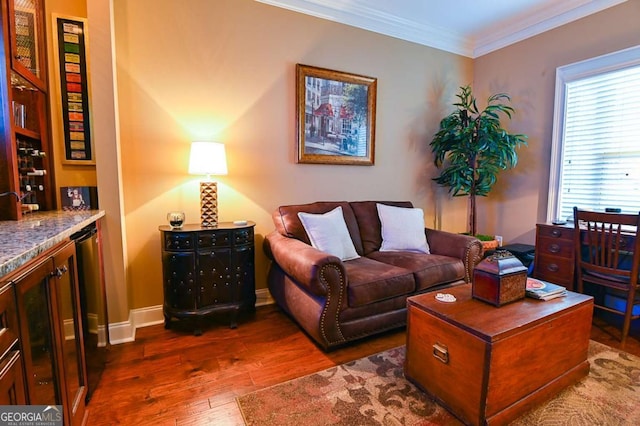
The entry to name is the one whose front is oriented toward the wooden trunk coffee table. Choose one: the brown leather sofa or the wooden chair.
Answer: the brown leather sofa

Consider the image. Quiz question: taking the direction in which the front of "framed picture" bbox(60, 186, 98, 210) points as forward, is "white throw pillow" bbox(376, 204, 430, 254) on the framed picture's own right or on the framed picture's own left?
on the framed picture's own left

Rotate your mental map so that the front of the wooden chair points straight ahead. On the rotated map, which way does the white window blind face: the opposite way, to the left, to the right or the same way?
the opposite way

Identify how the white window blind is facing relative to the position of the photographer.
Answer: facing the viewer and to the left of the viewer

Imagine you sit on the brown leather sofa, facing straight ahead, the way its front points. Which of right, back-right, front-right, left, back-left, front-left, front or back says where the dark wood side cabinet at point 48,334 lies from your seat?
right

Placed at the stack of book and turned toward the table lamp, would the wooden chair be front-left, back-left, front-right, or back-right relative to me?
back-right

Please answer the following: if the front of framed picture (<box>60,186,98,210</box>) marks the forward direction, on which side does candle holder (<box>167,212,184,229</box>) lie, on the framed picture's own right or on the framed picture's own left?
on the framed picture's own left

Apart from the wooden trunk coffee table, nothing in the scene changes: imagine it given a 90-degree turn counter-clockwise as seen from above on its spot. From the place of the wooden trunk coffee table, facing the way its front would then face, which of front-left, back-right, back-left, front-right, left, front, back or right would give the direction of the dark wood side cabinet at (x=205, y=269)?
back-left

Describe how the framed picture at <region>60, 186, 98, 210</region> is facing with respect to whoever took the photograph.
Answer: facing the viewer

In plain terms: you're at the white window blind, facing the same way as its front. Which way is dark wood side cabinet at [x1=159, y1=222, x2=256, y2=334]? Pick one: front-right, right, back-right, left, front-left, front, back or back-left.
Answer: front

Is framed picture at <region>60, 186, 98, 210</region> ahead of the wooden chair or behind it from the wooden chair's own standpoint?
behind

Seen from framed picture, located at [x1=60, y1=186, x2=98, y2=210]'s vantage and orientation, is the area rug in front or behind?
in front

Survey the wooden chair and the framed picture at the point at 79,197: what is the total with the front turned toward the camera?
1

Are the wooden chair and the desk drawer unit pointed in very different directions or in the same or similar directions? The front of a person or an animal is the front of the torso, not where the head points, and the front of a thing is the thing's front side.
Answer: very different directions

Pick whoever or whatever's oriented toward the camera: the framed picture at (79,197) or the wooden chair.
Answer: the framed picture

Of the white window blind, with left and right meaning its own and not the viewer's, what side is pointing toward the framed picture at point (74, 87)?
front
